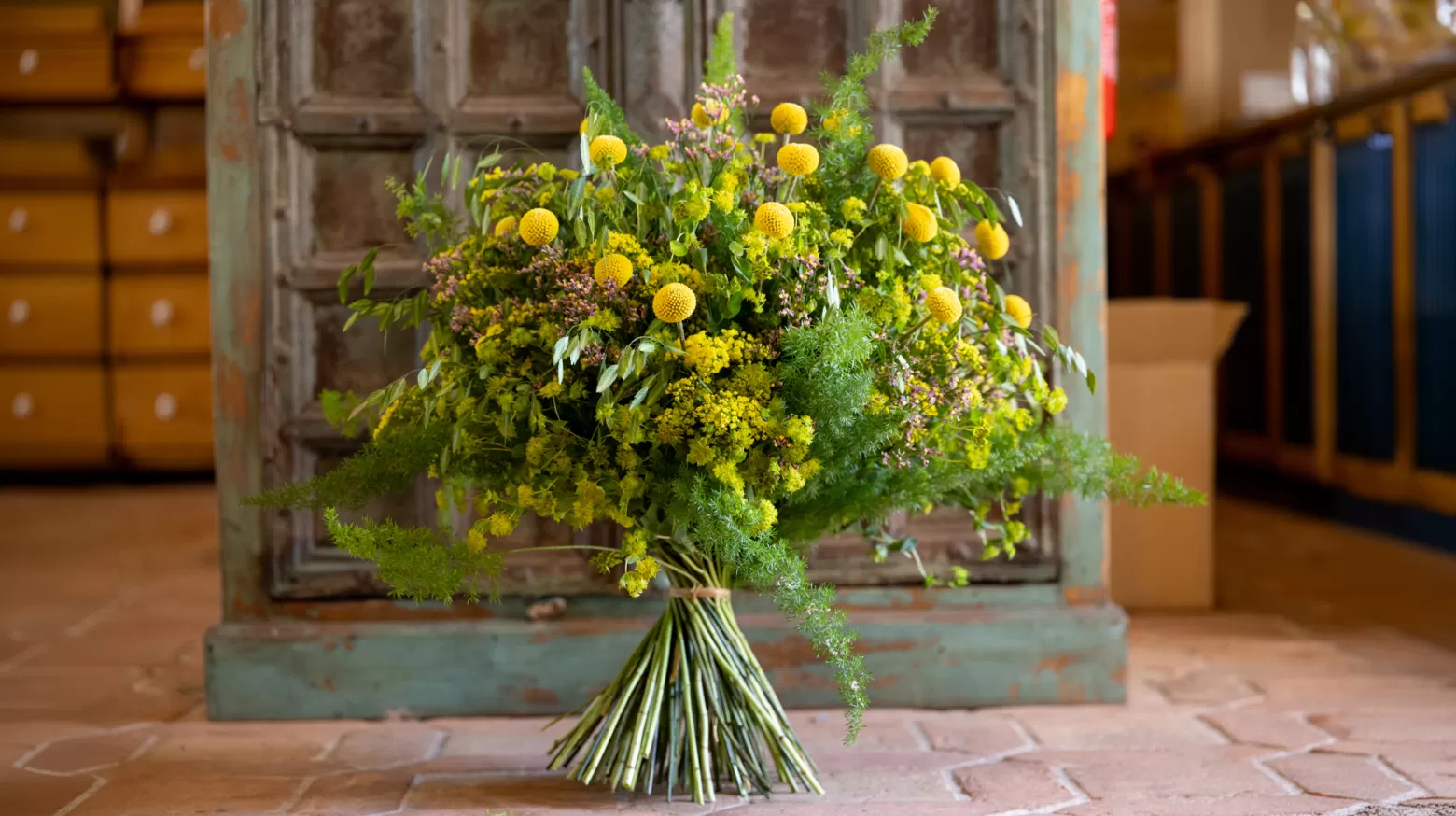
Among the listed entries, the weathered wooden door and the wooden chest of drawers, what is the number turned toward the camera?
2

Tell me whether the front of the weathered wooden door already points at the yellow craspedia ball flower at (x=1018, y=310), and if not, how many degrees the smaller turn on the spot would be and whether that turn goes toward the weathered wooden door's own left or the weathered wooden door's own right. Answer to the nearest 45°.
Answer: approximately 45° to the weathered wooden door's own left

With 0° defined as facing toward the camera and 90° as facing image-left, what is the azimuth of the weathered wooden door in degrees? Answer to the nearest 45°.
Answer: approximately 0°

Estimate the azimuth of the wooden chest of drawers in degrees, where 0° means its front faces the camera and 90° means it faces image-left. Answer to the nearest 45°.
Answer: approximately 0°

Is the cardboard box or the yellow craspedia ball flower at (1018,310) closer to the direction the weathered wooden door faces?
the yellow craspedia ball flower

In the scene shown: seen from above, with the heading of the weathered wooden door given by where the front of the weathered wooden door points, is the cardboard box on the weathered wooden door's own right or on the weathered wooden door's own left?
on the weathered wooden door's own left
